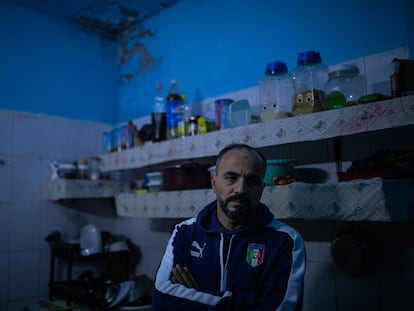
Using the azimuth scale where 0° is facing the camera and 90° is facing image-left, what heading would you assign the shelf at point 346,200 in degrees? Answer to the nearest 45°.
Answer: approximately 45°

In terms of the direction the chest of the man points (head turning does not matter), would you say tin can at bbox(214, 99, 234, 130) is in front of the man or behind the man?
behind

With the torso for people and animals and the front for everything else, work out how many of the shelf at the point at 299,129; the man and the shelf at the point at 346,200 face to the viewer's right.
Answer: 0

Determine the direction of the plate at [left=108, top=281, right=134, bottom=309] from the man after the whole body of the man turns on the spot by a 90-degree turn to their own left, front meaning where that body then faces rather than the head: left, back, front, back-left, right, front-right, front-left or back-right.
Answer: back-left

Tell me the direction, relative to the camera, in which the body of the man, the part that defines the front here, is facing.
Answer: toward the camera

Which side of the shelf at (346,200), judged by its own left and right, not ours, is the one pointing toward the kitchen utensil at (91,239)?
right

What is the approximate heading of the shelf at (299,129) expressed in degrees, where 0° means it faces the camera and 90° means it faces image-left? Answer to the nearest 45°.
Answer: approximately 45°

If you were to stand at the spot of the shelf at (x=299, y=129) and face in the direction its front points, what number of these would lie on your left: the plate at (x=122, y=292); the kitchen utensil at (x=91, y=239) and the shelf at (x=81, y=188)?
0

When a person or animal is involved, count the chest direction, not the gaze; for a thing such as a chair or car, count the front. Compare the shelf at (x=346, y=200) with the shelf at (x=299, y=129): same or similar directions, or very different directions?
same or similar directions

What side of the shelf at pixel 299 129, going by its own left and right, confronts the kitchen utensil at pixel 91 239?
right

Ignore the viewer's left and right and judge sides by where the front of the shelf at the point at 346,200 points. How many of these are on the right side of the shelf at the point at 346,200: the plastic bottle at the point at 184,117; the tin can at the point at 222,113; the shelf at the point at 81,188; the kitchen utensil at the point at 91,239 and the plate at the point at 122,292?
5

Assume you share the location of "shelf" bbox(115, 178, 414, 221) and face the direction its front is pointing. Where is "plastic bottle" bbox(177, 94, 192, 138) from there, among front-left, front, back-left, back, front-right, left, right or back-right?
right
